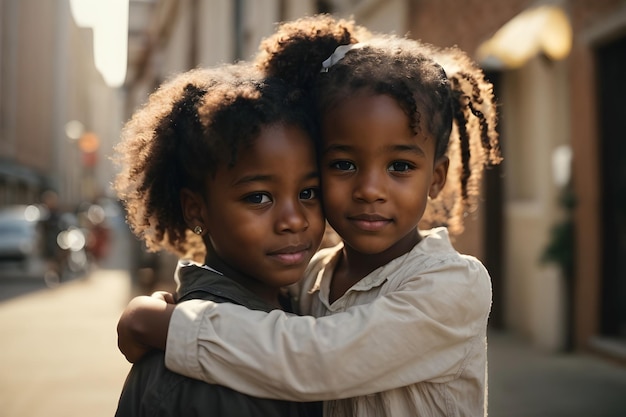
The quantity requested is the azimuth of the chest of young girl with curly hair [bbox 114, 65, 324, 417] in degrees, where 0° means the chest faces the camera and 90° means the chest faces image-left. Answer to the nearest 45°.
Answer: approximately 315°

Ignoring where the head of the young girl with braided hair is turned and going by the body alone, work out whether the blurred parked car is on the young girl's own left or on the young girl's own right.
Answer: on the young girl's own right

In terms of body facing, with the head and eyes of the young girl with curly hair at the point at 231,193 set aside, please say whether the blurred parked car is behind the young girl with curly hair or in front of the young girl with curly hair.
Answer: behind

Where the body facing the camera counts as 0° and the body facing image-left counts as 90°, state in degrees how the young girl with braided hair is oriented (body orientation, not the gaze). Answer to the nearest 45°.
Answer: approximately 45°
